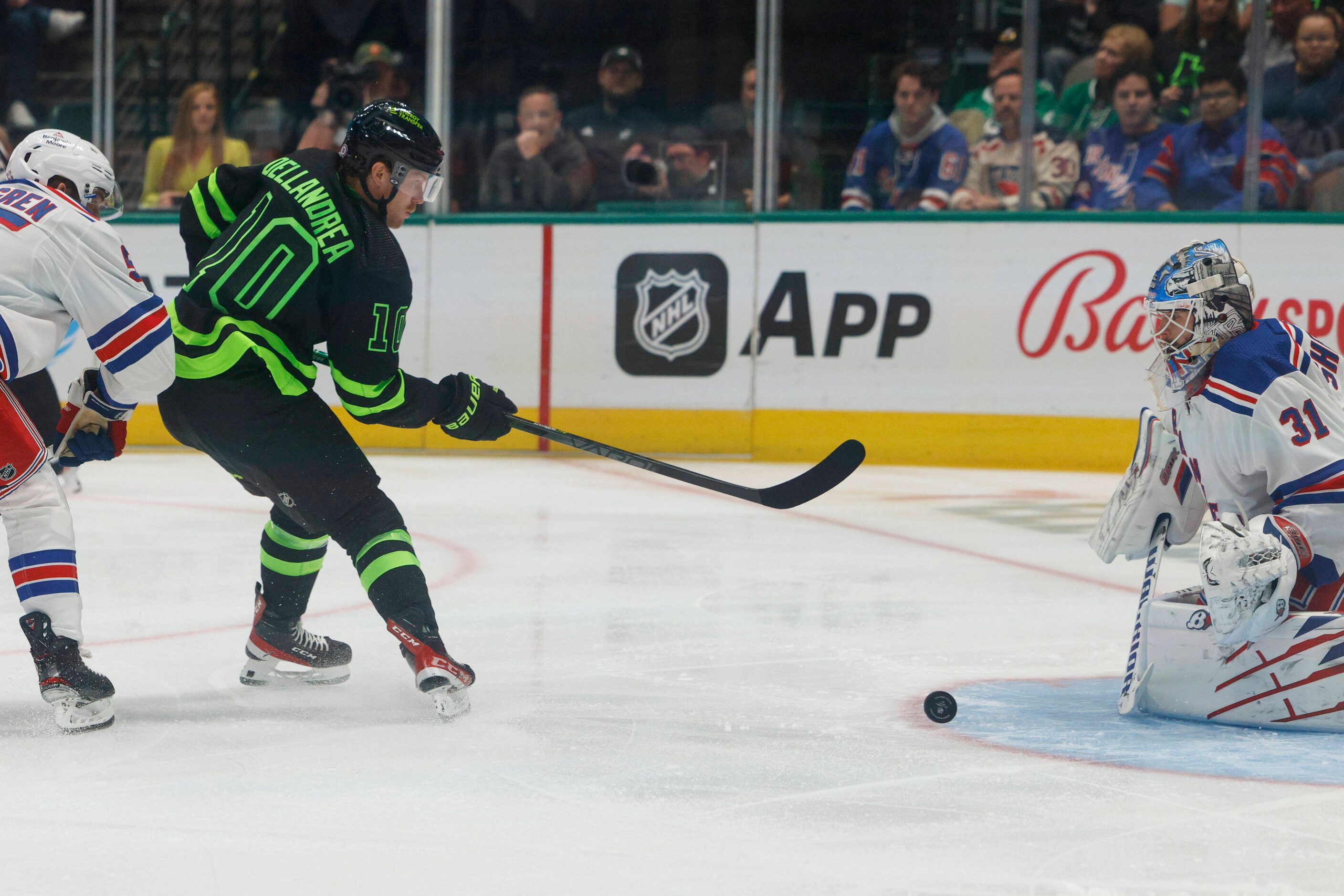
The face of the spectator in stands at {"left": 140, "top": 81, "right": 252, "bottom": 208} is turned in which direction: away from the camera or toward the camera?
toward the camera

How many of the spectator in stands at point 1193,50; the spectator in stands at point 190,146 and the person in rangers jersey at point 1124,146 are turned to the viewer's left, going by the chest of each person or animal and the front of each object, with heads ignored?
0

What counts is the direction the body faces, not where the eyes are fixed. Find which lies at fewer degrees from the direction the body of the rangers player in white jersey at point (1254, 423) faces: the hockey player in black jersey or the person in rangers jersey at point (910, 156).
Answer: the hockey player in black jersey

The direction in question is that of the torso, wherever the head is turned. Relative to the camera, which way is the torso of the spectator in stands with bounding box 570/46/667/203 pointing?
toward the camera

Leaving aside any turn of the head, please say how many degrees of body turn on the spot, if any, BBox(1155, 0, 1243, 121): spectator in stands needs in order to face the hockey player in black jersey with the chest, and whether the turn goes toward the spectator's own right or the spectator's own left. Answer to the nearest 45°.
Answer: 0° — they already face them

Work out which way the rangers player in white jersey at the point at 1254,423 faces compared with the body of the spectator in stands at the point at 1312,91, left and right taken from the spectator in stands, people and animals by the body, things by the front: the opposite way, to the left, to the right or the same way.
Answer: to the right

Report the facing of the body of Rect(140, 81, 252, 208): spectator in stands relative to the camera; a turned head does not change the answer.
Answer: toward the camera

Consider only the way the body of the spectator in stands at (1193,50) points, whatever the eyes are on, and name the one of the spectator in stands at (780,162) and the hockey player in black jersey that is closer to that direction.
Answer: the hockey player in black jersey

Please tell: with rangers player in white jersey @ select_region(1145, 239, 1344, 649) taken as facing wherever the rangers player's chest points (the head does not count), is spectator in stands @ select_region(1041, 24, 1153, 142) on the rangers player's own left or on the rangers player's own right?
on the rangers player's own right

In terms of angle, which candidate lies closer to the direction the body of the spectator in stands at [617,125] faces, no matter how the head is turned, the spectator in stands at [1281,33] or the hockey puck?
the hockey puck

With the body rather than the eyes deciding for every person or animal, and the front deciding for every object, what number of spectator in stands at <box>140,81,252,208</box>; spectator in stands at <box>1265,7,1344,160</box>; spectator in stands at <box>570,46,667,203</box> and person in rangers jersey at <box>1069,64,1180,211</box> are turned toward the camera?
4

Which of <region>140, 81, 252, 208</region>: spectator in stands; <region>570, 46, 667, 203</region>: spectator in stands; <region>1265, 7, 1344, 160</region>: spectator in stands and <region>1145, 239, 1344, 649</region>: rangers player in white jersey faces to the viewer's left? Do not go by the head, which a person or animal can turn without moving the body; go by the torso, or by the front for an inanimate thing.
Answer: the rangers player in white jersey
